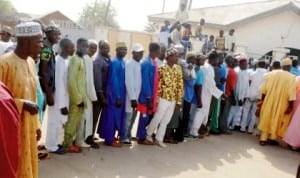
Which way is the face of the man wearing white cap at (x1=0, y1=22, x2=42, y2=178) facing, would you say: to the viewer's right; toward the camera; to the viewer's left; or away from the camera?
to the viewer's right

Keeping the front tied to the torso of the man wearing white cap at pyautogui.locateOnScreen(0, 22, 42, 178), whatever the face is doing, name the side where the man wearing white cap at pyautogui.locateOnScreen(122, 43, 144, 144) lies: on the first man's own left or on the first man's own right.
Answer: on the first man's own left

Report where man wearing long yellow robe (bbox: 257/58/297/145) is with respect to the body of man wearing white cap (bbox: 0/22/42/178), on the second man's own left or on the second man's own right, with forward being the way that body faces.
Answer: on the second man's own left
